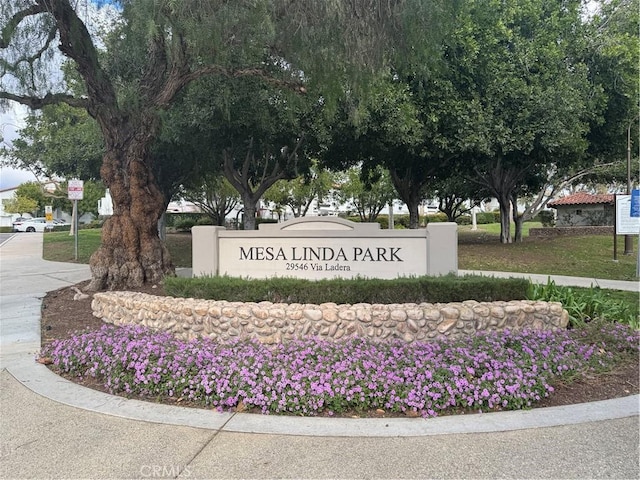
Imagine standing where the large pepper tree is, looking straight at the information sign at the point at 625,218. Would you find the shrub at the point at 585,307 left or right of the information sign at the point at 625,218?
right

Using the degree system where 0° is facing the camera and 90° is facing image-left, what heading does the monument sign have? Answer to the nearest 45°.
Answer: approximately 0°

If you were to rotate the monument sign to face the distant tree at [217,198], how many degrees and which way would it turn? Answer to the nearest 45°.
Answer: approximately 180°

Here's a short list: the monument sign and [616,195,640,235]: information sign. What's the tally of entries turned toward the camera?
2

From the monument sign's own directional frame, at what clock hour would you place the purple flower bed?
The purple flower bed is roughly at 12 o'clock from the monument sign.

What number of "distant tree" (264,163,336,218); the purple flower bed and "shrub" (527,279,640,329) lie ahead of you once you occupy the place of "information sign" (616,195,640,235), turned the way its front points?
2

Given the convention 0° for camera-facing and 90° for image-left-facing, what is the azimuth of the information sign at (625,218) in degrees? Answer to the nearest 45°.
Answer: approximately 0°

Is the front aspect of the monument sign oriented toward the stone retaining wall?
yes

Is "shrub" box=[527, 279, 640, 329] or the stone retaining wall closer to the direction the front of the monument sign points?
the stone retaining wall

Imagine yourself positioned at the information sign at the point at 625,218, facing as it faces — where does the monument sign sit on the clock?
The monument sign is roughly at 1 o'clock from the information sign.
